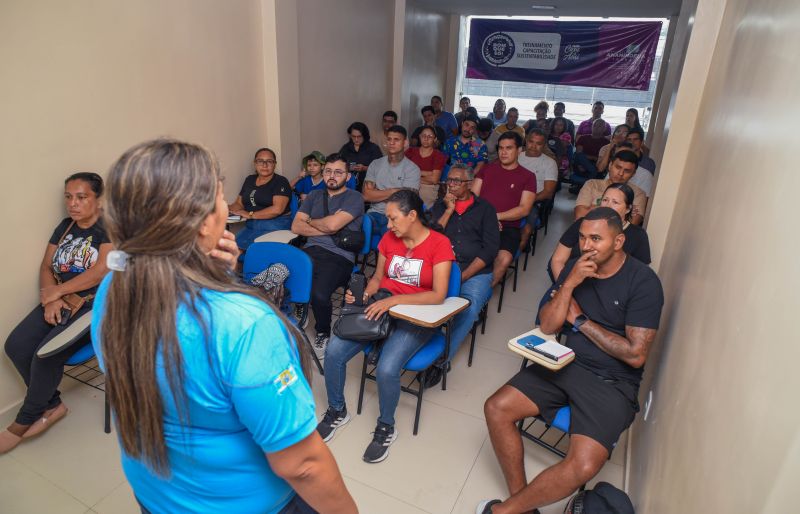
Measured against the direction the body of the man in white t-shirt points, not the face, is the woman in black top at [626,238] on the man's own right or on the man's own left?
on the man's own left

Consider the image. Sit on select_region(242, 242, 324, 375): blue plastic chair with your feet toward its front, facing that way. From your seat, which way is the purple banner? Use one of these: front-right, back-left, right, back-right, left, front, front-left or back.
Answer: back

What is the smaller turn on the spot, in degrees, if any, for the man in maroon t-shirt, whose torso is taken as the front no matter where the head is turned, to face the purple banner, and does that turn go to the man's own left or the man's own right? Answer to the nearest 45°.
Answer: approximately 135° to the man's own right

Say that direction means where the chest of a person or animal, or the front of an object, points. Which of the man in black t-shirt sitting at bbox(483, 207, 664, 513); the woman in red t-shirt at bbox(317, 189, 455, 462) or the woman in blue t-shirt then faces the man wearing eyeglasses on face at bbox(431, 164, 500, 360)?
the woman in blue t-shirt

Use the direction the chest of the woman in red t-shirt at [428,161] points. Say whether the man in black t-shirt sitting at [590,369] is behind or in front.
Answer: in front

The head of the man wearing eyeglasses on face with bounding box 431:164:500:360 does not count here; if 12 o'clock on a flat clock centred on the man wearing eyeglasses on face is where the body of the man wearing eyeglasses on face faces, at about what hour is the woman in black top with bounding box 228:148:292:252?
The woman in black top is roughly at 2 o'clock from the man wearing eyeglasses on face.

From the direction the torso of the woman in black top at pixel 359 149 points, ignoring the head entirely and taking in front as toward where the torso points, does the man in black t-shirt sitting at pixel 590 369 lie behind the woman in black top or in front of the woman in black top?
in front

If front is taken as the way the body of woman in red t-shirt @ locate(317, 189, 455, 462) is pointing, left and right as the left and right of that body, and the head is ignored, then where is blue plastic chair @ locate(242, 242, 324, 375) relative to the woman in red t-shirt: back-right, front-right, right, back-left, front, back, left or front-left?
right

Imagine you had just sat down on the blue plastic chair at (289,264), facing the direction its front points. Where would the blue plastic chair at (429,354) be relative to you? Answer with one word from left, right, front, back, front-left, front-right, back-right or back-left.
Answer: left

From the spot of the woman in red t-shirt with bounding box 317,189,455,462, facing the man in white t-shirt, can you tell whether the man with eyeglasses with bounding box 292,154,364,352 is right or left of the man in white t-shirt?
left

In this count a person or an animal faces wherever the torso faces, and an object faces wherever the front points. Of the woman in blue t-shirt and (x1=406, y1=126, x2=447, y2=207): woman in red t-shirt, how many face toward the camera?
1

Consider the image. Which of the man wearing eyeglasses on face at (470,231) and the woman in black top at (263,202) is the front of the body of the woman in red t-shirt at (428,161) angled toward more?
the man wearing eyeglasses on face

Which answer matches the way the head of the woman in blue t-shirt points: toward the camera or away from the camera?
away from the camera

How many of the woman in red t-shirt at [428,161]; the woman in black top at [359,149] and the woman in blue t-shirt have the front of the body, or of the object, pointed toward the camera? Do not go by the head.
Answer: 2

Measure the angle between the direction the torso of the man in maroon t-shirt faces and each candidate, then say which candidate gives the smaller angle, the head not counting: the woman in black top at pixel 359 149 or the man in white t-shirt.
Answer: the woman in black top
